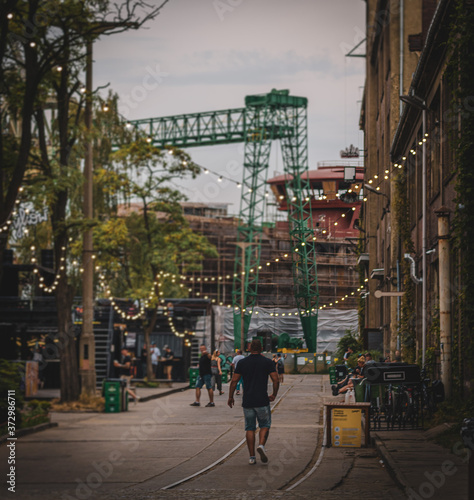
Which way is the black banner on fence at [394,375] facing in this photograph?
toward the camera

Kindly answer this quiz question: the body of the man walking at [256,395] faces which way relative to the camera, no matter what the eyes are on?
away from the camera

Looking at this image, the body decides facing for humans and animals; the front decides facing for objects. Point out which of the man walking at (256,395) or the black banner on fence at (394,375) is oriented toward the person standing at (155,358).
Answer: the man walking

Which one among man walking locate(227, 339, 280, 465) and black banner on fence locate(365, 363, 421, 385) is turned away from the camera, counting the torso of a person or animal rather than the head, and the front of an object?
the man walking

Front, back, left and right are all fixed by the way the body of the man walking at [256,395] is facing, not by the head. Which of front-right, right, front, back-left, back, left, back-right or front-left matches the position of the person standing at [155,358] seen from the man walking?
front

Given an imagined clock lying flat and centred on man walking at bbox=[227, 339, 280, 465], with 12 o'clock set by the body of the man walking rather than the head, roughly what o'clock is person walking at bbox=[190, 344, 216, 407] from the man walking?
The person walking is roughly at 12 o'clock from the man walking.

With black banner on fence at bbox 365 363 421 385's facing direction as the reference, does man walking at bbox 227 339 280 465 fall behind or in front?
in front

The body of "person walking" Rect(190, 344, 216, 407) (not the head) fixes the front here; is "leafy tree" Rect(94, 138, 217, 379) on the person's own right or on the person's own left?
on the person's own right

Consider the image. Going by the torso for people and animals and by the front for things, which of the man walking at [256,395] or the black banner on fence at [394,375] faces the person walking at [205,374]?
the man walking

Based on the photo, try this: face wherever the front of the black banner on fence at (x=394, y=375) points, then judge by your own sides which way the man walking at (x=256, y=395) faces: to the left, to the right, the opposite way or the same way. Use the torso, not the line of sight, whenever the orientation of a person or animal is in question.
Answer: the opposite way

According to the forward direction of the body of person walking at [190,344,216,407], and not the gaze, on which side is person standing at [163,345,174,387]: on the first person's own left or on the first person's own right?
on the first person's own right
